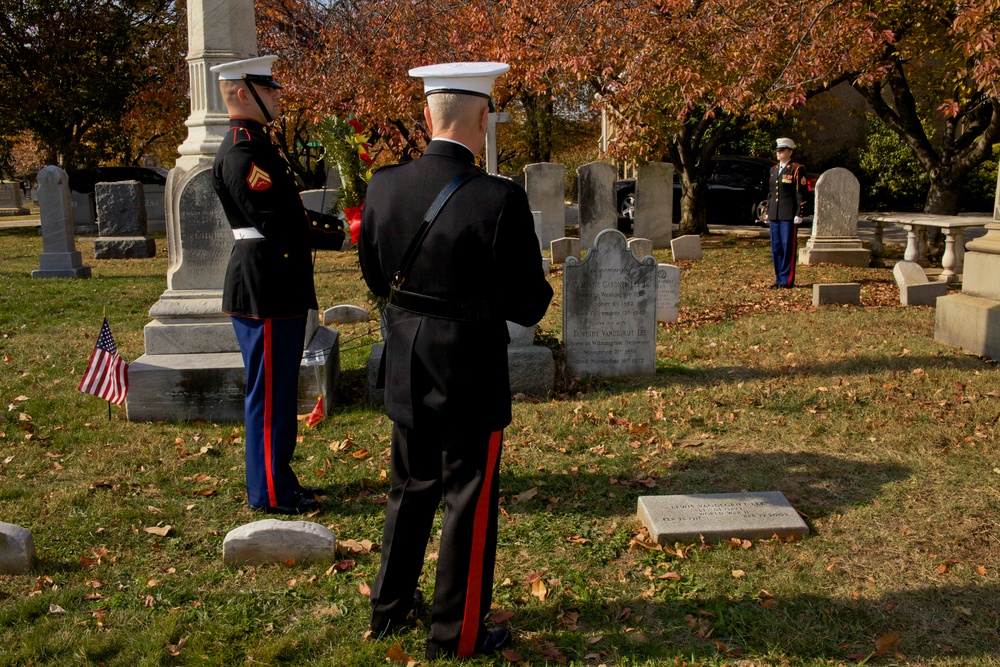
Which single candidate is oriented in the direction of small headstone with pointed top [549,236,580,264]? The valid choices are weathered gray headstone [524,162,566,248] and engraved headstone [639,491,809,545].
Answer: weathered gray headstone [524,162,566,248]

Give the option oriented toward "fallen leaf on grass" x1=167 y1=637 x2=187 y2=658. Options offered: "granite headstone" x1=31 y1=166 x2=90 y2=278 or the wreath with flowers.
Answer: the granite headstone

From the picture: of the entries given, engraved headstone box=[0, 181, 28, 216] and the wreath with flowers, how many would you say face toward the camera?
1

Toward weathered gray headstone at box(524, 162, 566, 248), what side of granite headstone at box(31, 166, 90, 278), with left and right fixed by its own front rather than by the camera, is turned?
left

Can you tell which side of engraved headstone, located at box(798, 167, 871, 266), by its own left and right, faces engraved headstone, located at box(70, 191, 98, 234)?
right

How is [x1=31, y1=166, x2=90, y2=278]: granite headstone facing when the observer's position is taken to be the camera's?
facing the viewer

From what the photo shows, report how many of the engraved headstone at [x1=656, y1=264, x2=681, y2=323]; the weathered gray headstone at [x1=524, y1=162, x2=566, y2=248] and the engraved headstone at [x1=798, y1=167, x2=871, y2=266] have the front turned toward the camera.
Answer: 3

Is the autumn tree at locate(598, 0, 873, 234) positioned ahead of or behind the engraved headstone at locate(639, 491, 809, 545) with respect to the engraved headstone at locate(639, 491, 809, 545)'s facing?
behind

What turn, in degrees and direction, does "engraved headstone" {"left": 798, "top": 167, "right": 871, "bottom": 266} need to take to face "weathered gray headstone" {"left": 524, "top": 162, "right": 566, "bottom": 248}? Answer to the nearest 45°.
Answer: approximately 135° to its right

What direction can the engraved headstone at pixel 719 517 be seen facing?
toward the camera

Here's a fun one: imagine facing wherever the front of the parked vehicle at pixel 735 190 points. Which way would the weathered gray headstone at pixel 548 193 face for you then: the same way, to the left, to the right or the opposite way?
to the left

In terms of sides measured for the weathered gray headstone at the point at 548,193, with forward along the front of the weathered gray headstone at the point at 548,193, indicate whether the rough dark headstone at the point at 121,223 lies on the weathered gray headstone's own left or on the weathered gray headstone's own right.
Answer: on the weathered gray headstone's own right

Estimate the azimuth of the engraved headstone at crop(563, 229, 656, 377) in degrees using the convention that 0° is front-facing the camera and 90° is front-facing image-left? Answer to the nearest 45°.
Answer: approximately 0°
